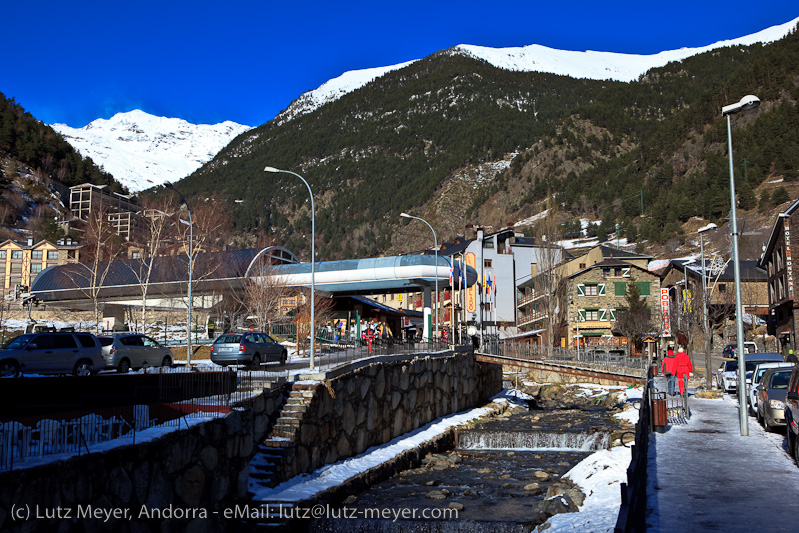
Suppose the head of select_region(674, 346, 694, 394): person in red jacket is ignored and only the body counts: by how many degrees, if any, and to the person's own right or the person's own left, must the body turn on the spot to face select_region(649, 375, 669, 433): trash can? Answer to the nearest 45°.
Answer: approximately 180°

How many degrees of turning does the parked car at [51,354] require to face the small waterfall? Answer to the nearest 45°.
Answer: approximately 180°

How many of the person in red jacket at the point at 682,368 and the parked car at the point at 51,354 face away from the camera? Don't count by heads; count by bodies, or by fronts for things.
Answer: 1

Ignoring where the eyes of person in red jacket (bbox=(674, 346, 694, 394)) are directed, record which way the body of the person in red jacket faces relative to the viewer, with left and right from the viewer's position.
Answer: facing away from the viewer

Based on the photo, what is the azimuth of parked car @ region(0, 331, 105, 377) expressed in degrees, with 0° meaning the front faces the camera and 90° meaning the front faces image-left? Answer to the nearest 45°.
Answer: approximately 90°

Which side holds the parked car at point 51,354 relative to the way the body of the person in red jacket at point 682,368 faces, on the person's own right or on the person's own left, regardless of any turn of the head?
on the person's own left

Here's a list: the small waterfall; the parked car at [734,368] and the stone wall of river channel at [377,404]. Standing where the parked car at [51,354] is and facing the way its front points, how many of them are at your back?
3

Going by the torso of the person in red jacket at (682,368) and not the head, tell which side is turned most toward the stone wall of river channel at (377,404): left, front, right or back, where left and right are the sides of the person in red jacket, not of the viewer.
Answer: left

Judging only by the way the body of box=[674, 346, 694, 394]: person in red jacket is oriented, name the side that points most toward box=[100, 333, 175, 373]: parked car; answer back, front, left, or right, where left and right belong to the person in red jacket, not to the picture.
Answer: left

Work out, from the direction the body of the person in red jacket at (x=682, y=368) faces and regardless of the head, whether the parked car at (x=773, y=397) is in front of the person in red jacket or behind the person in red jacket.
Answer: behind

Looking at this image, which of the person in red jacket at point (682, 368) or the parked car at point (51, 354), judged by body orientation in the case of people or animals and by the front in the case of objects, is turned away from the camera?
the person in red jacket
